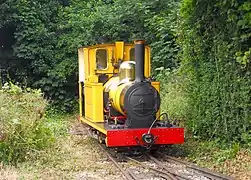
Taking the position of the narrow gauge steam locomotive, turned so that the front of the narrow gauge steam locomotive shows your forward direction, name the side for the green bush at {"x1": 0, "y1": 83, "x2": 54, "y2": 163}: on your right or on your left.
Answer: on your right

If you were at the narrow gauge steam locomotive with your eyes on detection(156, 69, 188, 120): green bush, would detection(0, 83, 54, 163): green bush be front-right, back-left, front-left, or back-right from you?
back-left

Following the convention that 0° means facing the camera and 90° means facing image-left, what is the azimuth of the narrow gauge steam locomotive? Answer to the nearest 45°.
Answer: approximately 315°

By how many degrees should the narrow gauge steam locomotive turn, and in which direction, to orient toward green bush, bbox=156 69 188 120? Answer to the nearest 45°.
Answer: approximately 135° to its left

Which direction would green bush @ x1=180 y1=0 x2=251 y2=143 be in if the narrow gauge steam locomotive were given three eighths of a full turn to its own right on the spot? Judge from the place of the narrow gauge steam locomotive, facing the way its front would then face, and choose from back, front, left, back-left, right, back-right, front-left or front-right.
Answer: back

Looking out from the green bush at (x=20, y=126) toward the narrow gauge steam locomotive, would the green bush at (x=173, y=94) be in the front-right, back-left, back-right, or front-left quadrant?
front-left
